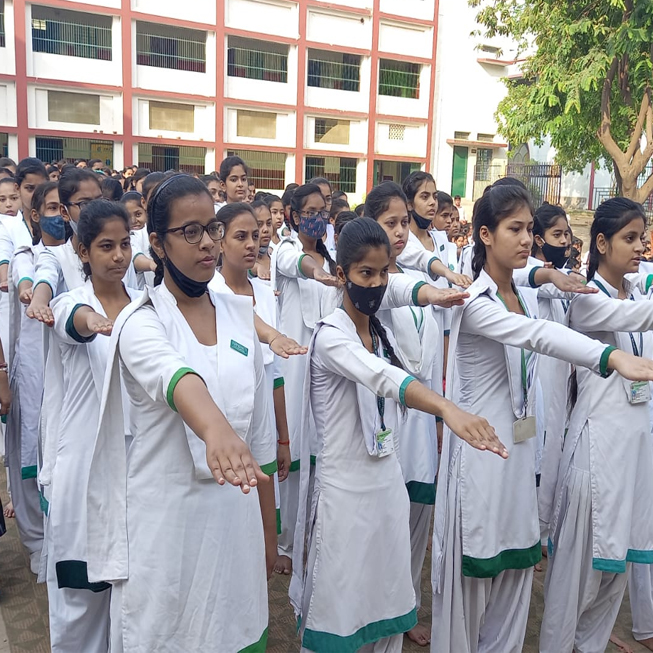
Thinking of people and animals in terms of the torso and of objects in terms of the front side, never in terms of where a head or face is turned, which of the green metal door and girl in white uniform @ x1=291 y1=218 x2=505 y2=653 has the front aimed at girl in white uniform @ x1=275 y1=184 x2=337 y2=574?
the green metal door

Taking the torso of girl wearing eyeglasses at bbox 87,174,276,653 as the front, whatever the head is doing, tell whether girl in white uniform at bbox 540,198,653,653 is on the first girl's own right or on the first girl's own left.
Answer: on the first girl's own left

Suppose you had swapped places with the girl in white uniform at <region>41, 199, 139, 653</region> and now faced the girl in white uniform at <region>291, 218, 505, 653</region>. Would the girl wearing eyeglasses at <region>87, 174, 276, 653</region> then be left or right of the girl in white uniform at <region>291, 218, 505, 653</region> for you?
right

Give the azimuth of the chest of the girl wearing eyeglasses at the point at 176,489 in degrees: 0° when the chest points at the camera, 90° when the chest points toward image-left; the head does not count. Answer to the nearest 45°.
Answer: approximately 315°

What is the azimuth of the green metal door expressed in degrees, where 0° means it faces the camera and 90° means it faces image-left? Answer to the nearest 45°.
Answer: approximately 0°

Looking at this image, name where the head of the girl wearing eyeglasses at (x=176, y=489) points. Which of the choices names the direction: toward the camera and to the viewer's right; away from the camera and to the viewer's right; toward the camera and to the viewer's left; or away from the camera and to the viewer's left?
toward the camera and to the viewer's right

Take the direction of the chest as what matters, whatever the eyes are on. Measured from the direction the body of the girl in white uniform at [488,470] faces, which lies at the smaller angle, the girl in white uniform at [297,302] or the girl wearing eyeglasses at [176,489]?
the girl wearing eyeglasses

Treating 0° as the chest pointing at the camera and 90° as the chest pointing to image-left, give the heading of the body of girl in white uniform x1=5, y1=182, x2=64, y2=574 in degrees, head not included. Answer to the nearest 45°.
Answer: approximately 315°

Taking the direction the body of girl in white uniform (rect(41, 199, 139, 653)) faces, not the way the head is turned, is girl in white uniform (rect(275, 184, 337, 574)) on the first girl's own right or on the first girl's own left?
on the first girl's own left

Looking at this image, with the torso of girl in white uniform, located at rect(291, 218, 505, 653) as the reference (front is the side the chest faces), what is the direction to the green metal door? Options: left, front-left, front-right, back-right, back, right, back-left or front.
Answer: back-left
